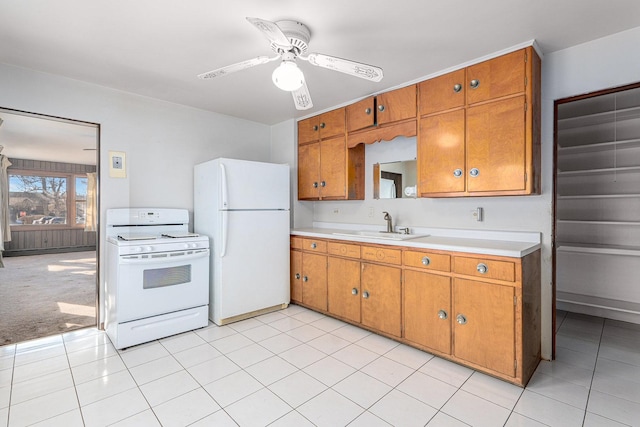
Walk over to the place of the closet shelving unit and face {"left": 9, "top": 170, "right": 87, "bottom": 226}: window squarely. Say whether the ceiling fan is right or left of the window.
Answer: left

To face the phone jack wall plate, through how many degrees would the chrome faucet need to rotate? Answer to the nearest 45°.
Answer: approximately 45° to its right

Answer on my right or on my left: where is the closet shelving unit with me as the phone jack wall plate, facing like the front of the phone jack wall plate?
on my left

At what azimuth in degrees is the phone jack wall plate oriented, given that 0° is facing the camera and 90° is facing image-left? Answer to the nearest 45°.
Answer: approximately 0°

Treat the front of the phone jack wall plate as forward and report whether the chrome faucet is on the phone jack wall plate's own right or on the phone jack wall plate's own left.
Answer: on the phone jack wall plate's own left

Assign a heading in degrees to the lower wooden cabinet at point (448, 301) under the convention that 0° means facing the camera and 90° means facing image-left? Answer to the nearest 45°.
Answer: approximately 45°
